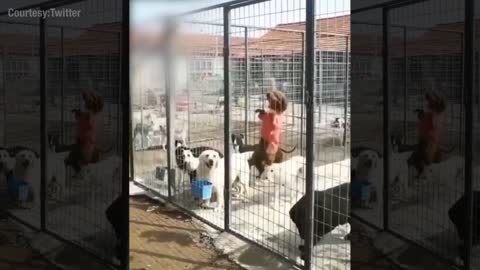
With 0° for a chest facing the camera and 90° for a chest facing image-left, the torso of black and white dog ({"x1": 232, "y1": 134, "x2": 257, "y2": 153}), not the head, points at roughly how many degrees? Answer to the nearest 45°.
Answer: approximately 90°
